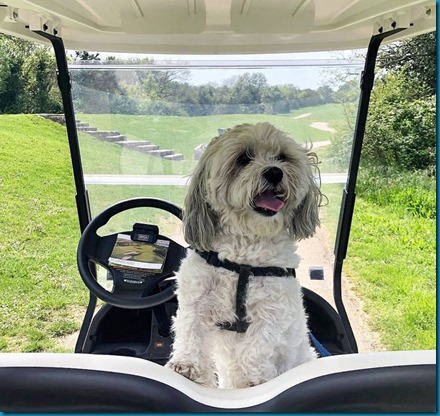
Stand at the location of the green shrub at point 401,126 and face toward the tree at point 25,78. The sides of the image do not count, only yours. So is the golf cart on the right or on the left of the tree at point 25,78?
left

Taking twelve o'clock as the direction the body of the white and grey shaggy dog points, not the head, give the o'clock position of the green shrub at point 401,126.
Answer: The green shrub is roughly at 7 o'clock from the white and grey shaggy dog.

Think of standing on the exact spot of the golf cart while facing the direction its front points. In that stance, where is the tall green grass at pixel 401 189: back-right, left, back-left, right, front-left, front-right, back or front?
front-right

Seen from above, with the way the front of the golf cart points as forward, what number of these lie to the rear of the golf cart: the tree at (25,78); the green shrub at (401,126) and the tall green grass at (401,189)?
0

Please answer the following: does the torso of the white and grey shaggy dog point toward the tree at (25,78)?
no

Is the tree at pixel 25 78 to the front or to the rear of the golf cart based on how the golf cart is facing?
to the front

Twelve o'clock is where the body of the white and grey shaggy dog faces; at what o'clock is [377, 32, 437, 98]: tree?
The tree is roughly at 7 o'clock from the white and grey shaggy dog.

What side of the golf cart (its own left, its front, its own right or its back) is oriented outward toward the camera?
back

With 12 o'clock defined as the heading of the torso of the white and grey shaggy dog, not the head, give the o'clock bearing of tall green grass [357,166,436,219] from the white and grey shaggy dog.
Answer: The tall green grass is roughly at 7 o'clock from the white and grey shaggy dog.

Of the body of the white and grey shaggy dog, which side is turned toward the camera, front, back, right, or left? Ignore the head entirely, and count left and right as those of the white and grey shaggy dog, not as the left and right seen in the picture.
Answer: front

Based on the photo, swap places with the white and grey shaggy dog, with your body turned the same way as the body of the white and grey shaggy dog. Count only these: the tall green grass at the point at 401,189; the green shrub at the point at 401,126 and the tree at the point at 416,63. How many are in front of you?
0
